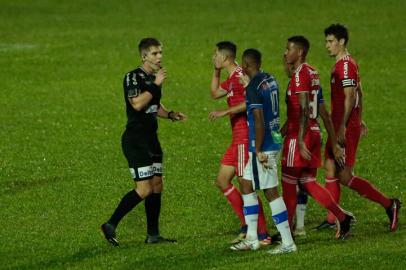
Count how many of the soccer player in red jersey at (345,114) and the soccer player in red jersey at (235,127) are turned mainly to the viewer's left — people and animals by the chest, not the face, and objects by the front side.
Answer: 2

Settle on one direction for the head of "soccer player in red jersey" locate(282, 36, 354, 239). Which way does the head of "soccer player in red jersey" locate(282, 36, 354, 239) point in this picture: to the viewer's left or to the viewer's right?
to the viewer's left

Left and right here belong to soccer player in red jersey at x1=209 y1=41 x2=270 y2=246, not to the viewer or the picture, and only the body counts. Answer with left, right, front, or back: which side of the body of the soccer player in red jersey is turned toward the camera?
left

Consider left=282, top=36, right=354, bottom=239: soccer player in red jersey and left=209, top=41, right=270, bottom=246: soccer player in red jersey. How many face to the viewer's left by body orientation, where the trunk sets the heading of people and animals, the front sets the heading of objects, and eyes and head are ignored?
2

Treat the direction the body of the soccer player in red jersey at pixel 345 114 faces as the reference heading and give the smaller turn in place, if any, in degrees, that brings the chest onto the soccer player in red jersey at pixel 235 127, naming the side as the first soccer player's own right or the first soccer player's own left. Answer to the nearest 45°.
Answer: approximately 45° to the first soccer player's own left

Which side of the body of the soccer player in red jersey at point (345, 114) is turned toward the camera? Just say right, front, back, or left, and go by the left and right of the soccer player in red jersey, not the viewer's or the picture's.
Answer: left

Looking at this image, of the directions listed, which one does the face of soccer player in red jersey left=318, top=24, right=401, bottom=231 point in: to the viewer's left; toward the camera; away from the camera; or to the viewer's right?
to the viewer's left

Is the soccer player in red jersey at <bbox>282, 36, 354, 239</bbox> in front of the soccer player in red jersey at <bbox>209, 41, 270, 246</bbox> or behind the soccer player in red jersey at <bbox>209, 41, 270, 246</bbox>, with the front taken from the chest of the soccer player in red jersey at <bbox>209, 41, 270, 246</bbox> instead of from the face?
behind

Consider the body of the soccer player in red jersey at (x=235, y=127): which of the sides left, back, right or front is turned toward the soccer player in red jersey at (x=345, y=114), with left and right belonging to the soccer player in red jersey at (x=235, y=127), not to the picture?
back

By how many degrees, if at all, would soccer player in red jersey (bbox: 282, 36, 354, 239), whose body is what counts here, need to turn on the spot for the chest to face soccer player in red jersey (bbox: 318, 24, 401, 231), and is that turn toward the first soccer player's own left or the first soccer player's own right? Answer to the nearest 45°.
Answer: approximately 135° to the first soccer player's own right

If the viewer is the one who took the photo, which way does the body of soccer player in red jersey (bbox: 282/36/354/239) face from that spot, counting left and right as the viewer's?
facing to the left of the viewer
